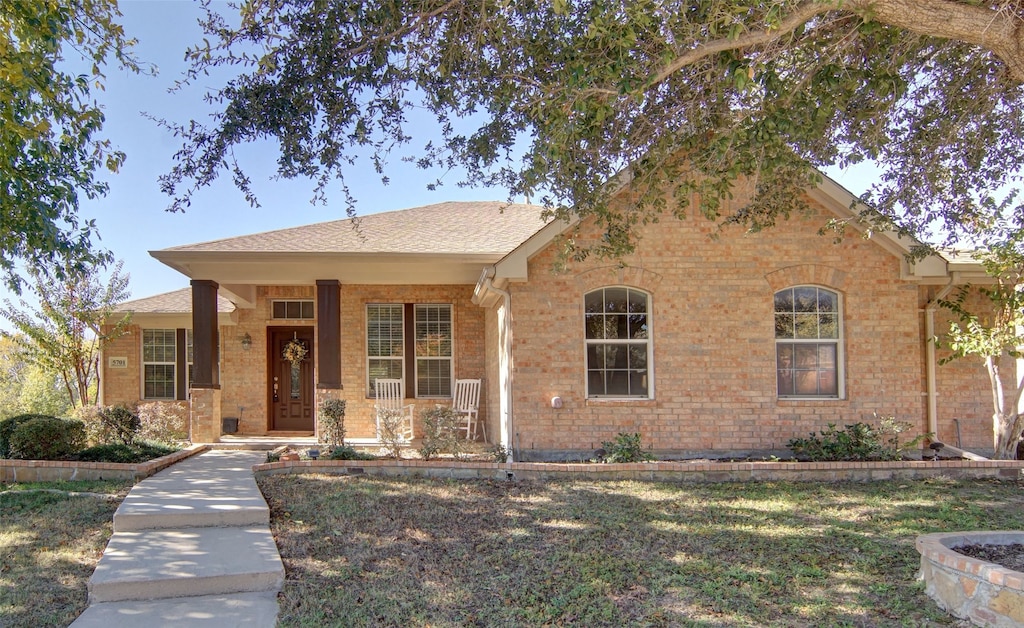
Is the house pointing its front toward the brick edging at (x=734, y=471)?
yes

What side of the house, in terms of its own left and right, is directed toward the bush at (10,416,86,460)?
right

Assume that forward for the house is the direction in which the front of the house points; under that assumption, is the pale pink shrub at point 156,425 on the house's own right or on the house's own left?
on the house's own right

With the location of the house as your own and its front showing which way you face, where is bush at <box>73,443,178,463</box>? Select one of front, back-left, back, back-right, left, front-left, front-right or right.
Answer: right

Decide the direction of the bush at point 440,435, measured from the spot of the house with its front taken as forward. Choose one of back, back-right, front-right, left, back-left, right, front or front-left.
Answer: right

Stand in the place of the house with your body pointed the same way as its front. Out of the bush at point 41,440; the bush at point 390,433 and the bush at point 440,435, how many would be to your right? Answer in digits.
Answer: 3

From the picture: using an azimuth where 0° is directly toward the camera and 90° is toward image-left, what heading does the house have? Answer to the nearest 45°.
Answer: approximately 0°

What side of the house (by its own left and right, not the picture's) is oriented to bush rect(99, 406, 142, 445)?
right

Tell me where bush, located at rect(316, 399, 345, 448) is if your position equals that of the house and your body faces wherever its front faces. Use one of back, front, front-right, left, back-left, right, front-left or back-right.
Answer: right

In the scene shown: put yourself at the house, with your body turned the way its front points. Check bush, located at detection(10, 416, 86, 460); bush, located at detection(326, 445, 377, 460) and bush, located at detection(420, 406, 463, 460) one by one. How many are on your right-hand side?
3

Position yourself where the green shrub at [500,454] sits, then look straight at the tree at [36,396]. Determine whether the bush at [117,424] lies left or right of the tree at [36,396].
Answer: left

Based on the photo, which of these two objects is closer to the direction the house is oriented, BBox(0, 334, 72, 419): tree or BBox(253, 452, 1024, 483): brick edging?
the brick edging
